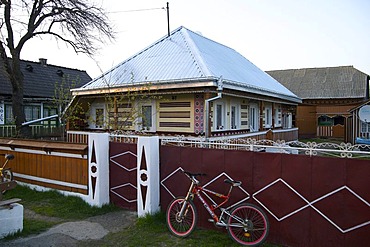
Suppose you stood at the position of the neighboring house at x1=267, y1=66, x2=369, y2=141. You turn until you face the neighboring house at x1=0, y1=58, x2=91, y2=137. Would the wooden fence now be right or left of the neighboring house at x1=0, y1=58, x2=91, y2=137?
left

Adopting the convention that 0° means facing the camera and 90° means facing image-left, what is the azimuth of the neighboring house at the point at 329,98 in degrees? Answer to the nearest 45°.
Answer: approximately 0°

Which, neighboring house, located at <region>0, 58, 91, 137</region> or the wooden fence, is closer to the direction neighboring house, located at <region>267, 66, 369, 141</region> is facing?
the wooden fence

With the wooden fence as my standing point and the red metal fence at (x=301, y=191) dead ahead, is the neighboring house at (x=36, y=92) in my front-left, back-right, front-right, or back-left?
back-left

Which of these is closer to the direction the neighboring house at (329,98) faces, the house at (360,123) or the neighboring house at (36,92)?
the house

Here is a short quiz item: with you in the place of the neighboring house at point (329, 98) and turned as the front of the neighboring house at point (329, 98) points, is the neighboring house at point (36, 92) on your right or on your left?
on your right

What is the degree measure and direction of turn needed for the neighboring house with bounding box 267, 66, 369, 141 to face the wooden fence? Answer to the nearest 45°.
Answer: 0° — it already faces it

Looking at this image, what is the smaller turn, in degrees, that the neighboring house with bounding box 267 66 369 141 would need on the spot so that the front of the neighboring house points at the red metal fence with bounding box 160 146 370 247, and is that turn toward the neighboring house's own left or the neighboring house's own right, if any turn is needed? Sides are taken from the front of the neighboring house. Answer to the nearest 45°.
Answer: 0° — it already faces it
